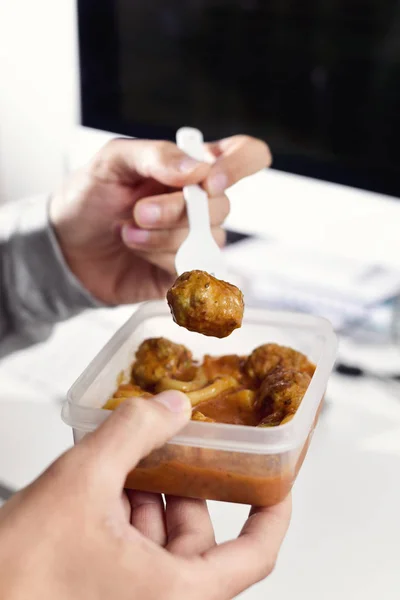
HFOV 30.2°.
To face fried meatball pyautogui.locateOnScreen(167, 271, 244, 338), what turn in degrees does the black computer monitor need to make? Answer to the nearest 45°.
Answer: approximately 45° to its left

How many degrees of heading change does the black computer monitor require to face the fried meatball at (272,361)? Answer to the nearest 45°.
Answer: approximately 45° to its left

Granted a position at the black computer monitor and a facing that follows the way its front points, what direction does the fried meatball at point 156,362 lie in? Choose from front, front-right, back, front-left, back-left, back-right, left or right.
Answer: front-left

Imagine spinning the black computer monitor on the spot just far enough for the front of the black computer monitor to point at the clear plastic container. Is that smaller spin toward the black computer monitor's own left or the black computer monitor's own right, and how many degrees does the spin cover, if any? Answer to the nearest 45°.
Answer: approximately 45° to the black computer monitor's own left

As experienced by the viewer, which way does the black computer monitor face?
facing the viewer and to the left of the viewer

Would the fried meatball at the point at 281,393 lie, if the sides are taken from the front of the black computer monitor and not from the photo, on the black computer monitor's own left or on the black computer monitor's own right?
on the black computer monitor's own left
